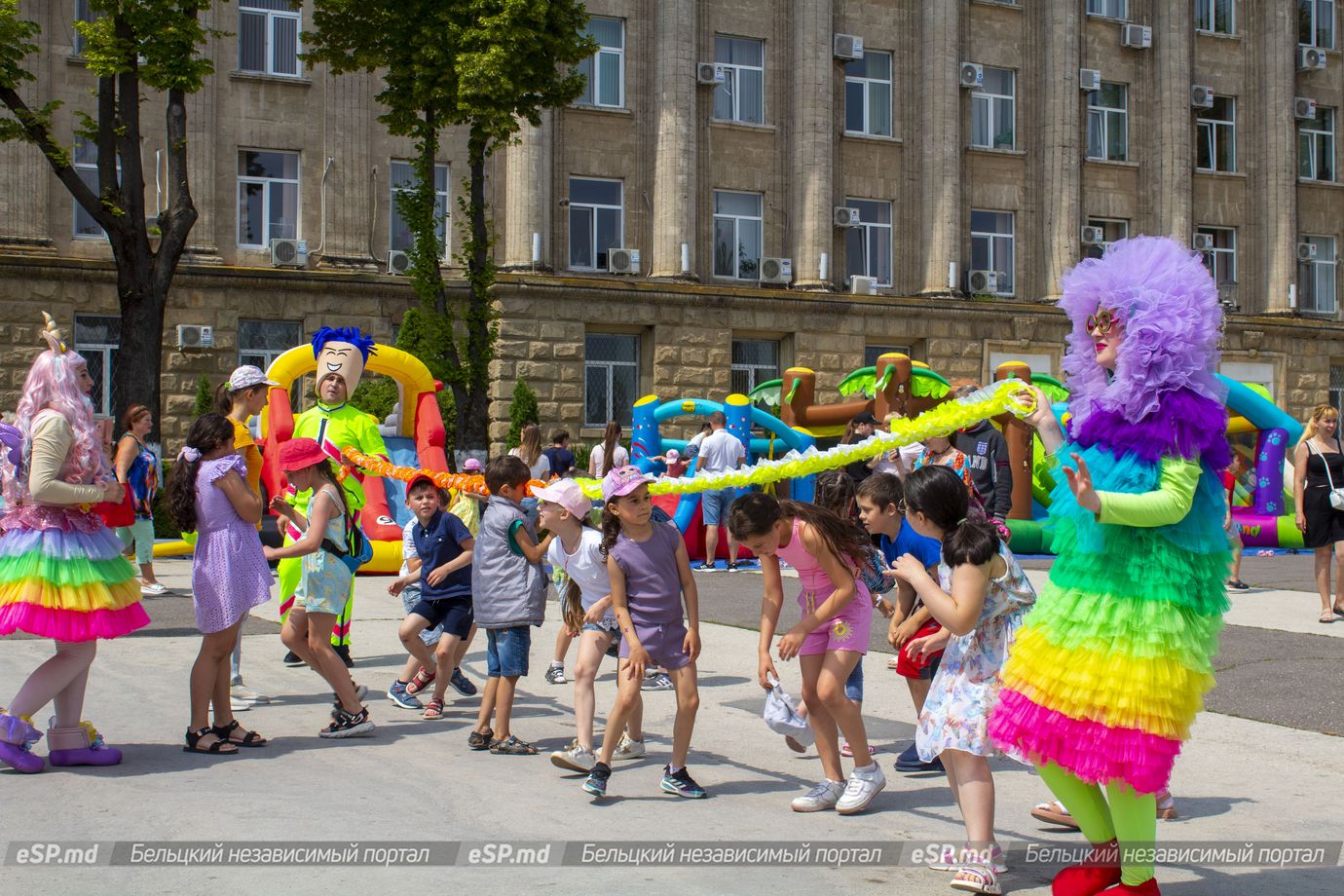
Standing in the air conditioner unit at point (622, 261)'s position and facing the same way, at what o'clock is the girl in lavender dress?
The girl in lavender dress is roughly at 12 o'clock from the air conditioner unit.

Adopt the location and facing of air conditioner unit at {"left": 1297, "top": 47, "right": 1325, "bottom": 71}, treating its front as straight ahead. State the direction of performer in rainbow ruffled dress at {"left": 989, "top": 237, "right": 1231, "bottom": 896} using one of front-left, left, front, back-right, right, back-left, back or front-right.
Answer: front-right

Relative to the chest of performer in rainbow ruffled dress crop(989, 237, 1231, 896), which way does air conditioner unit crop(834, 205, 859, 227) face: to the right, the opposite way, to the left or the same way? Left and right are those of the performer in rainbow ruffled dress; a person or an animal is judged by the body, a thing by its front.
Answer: to the left

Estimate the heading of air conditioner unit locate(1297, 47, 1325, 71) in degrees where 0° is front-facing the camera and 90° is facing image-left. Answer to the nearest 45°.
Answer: approximately 315°

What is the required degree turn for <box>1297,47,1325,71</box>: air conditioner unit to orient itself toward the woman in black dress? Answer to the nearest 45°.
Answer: approximately 45° to its right

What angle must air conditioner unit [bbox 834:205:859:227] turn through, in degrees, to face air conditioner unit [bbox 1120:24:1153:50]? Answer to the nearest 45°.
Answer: approximately 135° to its left

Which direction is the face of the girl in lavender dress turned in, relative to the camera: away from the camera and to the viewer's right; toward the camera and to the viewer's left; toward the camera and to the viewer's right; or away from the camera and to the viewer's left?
away from the camera and to the viewer's right
